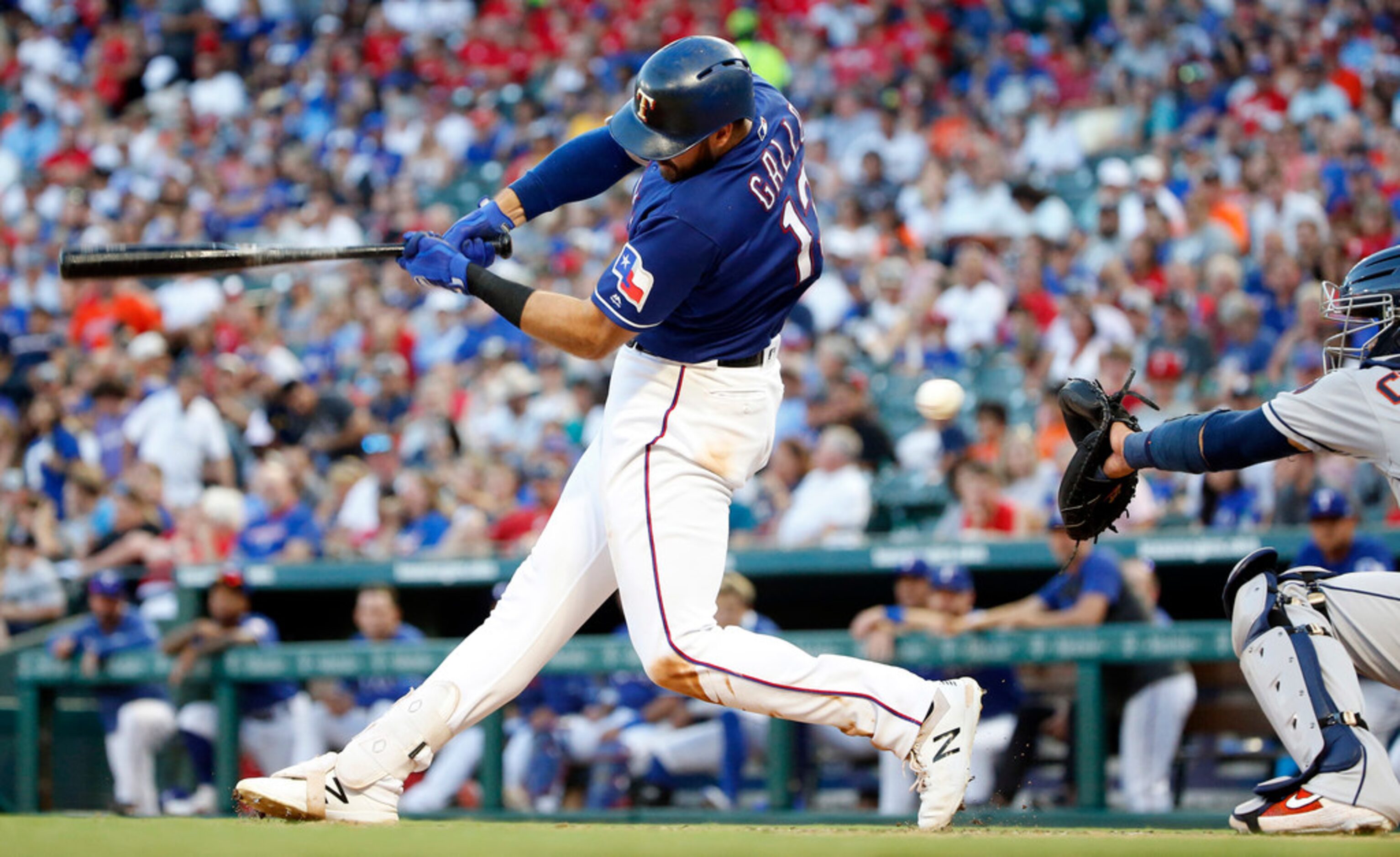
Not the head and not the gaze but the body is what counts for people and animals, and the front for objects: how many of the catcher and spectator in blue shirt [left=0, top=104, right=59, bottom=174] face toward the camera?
1

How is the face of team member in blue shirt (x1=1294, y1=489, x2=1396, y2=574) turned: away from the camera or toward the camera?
toward the camera

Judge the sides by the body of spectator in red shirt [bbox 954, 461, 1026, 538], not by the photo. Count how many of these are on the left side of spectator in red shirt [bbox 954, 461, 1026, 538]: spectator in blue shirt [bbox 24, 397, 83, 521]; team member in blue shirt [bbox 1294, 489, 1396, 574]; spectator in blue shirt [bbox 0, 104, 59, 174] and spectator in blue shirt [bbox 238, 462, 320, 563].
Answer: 1

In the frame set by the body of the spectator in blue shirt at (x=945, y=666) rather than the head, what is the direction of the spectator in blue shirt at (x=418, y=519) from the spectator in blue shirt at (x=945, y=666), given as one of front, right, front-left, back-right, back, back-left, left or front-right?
right

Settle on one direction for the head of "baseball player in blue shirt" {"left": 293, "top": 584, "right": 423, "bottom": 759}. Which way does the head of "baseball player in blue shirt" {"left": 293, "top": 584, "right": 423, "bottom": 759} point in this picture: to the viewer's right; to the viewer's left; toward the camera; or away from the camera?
toward the camera

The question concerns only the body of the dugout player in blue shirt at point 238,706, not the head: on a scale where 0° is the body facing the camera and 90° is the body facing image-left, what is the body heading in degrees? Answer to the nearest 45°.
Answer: approximately 45°

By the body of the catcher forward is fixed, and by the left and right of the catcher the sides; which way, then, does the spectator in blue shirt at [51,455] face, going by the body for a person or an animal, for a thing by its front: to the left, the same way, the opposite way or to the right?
to the left

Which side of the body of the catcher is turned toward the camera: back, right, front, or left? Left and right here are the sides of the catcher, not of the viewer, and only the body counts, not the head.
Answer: left

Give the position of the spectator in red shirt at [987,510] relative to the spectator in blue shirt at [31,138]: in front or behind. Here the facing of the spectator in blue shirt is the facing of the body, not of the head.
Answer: in front

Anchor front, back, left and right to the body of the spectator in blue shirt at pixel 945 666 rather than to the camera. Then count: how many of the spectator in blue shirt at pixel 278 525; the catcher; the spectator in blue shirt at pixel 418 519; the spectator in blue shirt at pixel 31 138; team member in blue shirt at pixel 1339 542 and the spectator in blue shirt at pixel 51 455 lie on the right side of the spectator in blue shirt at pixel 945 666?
4

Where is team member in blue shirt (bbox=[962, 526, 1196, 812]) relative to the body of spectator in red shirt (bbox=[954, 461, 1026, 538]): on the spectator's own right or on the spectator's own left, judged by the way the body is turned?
on the spectator's own left

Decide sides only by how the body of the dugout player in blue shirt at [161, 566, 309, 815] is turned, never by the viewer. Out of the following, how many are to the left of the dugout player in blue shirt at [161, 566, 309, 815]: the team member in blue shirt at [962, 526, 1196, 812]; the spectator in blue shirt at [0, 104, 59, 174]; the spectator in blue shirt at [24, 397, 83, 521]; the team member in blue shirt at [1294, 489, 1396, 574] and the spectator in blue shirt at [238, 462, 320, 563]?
2

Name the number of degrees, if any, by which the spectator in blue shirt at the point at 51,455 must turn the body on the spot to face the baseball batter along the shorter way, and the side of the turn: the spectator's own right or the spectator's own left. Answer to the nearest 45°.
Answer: approximately 45° to the spectator's own left

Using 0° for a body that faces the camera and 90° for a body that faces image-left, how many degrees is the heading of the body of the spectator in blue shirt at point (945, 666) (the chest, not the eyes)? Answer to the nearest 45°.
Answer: approximately 45°

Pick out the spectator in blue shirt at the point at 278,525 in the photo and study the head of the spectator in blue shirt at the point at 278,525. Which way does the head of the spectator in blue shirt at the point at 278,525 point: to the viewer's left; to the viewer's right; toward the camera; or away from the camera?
toward the camera

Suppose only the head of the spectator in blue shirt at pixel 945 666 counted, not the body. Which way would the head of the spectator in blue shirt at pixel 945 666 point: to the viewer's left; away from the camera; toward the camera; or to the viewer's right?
toward the camera

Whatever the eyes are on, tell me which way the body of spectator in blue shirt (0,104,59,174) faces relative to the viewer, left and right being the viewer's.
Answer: facing the viewer

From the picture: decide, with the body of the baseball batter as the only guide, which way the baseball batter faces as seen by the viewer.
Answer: to the viewer's left

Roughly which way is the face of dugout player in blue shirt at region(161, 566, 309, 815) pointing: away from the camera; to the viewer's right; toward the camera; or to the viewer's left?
toward the camera
